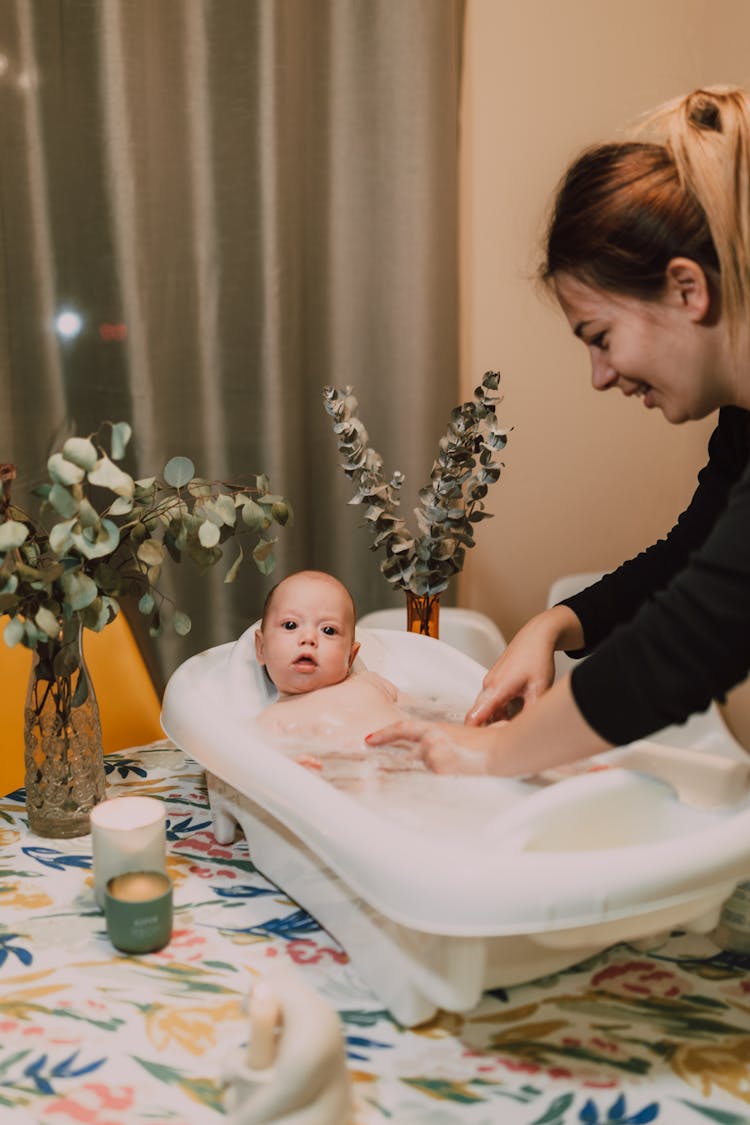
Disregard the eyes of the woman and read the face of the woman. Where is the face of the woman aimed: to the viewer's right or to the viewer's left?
to the viewer's left

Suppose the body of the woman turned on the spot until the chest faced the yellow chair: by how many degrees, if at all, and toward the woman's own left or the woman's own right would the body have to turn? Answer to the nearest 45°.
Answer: approximately 45° to the woman's own right

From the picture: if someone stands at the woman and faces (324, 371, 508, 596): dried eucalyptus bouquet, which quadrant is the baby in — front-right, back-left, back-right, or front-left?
front-left

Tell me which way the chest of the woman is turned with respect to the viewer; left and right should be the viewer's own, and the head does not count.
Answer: facing to the left of the viewer

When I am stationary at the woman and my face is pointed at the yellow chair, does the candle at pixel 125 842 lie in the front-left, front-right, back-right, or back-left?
front-left
